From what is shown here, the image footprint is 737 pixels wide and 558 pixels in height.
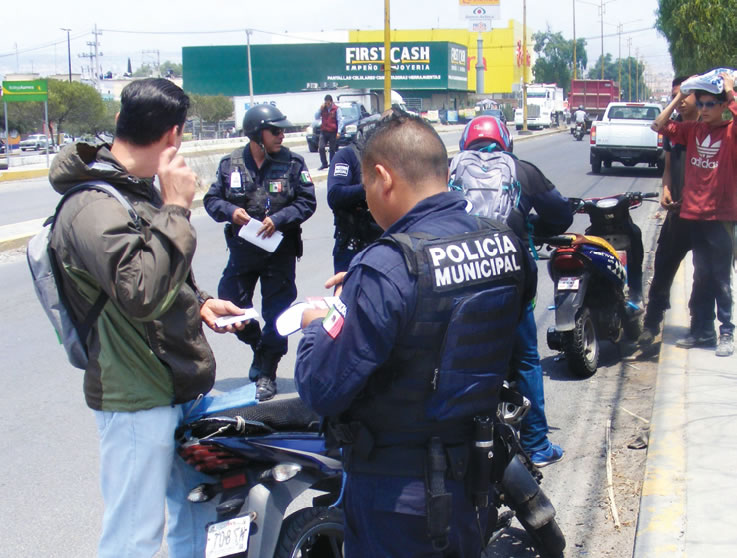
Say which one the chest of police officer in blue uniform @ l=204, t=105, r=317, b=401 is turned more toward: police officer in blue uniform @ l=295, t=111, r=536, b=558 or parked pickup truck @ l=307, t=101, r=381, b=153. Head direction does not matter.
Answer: the police officer in blue uniform

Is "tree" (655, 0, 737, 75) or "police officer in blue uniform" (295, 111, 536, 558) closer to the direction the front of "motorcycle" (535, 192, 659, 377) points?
the tree

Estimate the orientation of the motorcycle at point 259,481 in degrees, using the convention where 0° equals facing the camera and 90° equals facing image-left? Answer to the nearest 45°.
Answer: approximately 225°

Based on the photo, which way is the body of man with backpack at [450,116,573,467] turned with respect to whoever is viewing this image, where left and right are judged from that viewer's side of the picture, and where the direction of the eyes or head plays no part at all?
facing away from the viewer and to the right of the viewer

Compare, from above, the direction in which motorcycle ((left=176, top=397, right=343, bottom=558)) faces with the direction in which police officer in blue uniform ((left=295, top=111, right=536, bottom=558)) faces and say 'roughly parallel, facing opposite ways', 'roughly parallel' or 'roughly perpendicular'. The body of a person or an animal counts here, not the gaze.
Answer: roughly perpendicular

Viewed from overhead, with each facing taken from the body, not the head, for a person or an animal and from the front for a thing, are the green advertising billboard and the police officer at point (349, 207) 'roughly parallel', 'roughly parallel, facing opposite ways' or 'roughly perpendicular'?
roughly perpendicular

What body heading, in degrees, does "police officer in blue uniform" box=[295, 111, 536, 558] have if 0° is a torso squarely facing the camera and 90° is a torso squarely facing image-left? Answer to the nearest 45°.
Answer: approximately 135°

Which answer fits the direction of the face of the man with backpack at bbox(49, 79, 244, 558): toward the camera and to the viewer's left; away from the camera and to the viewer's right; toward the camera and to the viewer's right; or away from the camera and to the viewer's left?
away from the camera and to the viewer's right

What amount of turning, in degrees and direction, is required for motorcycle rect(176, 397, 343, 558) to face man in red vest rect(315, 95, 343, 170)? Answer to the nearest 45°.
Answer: approximately 45° to its left

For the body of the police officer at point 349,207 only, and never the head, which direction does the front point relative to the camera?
to the viewer's right

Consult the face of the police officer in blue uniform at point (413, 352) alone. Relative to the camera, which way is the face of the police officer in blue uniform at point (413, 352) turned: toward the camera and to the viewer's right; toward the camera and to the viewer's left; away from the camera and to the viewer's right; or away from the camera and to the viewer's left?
away from the camera and to the viewer's left

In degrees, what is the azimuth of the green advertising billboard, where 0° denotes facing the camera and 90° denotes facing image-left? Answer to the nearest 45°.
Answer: approximately 0°
